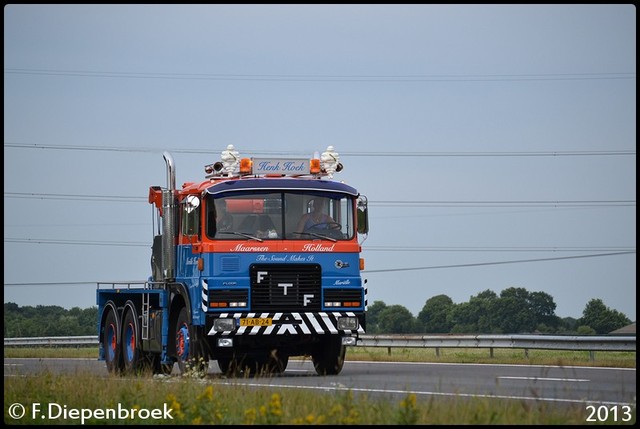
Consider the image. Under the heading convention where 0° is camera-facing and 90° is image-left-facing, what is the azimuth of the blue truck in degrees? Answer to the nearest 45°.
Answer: approximately 315°

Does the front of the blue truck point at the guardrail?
no
